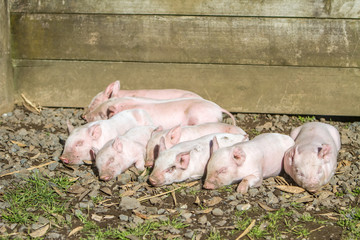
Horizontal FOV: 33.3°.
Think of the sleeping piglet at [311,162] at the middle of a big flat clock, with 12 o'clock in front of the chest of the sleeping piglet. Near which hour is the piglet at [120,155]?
The piglet is roughly at 3 o'clock from the sleeping piglet.

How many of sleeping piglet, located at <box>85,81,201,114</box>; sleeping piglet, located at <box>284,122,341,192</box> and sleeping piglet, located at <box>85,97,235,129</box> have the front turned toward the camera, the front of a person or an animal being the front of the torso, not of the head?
1

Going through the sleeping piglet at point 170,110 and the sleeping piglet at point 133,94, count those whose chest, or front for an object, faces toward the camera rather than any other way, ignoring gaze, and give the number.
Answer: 0

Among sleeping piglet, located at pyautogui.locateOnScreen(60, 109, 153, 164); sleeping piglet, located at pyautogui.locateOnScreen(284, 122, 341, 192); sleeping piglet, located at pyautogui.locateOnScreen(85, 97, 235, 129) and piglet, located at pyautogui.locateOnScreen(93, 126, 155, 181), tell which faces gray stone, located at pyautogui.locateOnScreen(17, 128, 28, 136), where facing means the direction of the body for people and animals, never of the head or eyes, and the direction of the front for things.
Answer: sleeping piglet, located at pyautogui.locateOnScreen(85, 97, 235, 129)

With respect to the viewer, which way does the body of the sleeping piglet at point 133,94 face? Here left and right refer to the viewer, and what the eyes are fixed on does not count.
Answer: facing to the left of the viewer

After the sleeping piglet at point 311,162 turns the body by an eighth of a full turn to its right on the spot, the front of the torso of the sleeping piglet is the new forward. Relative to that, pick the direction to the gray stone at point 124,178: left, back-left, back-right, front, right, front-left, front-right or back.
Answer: front-right

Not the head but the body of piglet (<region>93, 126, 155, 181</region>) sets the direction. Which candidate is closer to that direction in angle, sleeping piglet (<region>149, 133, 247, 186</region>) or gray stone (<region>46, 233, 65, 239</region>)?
the gray stone

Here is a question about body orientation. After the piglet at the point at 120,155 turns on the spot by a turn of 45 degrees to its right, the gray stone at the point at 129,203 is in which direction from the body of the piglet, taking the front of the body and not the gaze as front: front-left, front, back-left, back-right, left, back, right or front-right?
left

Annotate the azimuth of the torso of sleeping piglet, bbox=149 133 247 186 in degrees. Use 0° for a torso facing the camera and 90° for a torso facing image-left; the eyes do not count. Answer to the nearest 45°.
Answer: approximately 45°

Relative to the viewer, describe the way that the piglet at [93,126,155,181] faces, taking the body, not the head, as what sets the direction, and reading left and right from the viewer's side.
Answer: facing the viewer and to the left of the viewer

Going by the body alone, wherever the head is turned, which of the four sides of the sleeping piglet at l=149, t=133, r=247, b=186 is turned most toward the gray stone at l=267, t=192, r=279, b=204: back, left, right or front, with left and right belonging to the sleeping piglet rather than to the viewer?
left

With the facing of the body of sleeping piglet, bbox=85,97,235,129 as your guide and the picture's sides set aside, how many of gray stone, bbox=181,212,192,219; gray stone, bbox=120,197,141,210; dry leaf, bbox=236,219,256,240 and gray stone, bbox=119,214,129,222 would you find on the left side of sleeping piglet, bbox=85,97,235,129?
4

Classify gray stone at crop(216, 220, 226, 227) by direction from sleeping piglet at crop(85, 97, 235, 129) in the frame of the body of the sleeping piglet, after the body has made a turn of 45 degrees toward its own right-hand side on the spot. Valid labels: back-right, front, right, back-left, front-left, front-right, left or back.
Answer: back-left

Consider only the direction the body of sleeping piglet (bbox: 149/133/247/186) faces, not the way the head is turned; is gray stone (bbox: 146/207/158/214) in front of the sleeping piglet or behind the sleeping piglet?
in front

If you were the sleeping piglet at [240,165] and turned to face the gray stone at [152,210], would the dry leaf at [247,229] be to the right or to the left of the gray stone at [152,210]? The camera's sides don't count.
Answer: left

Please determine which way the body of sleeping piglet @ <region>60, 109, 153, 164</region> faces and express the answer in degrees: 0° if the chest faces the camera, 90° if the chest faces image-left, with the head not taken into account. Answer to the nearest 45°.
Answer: approximately 45°

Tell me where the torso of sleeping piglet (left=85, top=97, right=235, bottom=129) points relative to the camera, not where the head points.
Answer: to the viewer's left

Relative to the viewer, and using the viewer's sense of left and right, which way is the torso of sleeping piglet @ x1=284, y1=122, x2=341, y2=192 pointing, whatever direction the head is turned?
facing the viewer

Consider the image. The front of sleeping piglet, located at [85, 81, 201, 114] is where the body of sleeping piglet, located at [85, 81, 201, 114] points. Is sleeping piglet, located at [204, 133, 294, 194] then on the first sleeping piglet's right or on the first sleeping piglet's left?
on the first sleeping piglet's left
